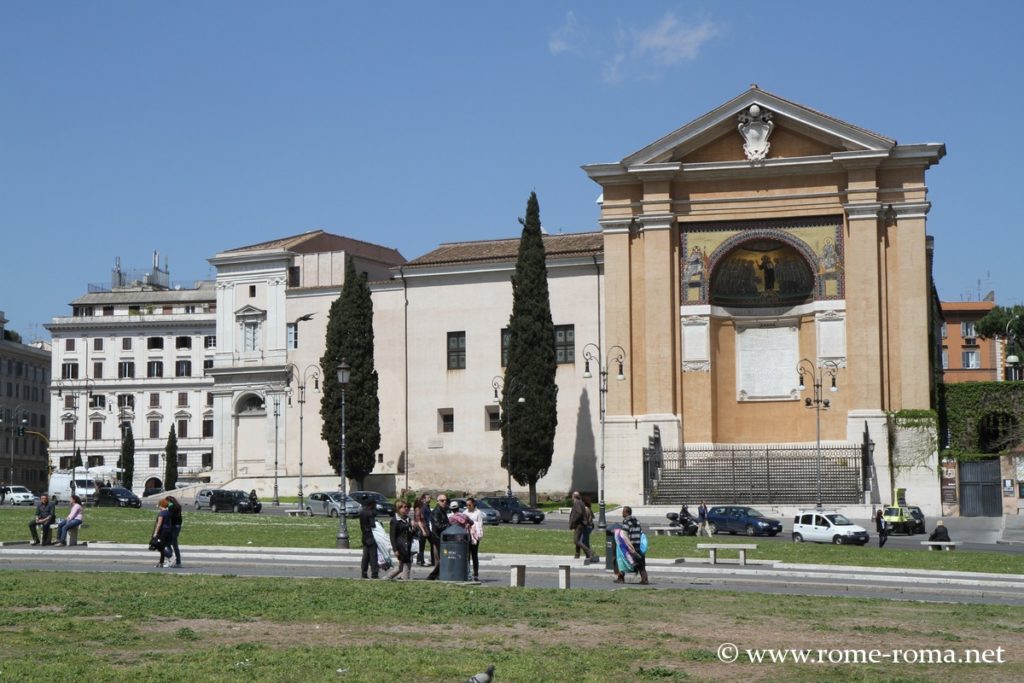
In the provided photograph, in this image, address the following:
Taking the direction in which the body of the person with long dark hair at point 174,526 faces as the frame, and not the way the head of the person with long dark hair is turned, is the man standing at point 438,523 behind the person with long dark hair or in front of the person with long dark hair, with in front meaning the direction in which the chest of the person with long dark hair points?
behind

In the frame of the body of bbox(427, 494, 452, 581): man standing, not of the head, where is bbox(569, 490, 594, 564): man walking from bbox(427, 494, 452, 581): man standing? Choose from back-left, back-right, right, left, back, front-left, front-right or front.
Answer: front-left

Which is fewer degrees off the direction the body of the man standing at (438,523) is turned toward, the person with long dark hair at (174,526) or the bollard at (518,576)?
the bollard

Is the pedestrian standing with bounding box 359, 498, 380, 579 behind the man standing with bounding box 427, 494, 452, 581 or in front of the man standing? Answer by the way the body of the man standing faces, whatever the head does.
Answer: behind

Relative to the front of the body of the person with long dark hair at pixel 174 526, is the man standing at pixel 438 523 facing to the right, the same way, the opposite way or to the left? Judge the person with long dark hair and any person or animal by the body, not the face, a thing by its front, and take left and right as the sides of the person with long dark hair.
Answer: the opposite way
